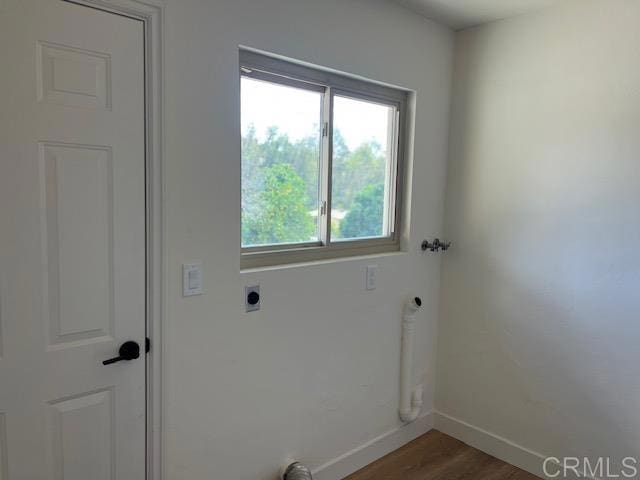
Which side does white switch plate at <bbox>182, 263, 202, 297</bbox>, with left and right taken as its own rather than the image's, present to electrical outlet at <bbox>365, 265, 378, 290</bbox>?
left

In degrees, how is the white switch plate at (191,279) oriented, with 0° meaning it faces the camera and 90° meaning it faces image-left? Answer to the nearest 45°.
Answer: approximately 315°

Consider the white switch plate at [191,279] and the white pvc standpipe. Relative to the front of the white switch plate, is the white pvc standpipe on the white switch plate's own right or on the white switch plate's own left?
on the white switch plate's own left
